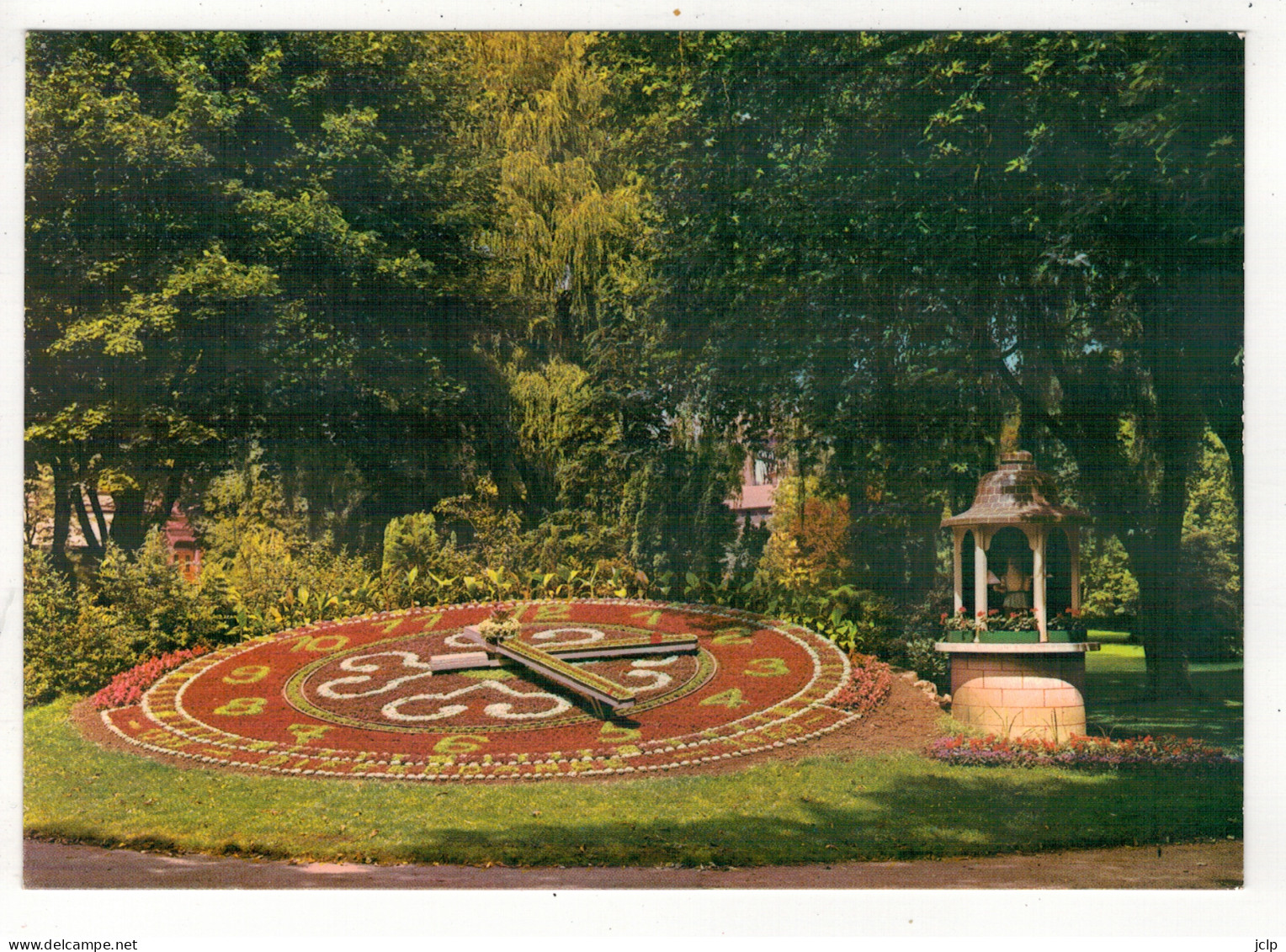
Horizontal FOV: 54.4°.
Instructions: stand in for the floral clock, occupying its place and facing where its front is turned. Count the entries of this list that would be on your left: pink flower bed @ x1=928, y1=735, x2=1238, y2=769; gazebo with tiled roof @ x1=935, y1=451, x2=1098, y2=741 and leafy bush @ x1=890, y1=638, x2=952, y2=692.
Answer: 3

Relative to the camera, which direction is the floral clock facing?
toward the camera

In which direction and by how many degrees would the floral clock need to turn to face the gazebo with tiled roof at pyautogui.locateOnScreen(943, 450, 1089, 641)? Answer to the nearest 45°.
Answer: approximately 90° to its left

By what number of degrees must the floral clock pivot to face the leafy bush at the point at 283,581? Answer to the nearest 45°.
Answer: approximately 135° to its right

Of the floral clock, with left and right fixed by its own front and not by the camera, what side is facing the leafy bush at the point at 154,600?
right

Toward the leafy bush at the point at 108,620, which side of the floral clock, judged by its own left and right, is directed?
right

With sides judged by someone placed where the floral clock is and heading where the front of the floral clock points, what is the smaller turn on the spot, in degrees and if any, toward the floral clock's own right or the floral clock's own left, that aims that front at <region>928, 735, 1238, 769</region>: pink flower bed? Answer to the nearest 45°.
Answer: approximately 90° to the floral clock's own left

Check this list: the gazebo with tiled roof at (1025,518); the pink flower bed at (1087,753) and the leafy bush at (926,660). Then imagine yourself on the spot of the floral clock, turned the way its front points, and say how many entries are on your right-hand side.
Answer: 0

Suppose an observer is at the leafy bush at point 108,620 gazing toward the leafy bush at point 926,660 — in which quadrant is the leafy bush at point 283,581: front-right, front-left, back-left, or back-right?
front-left

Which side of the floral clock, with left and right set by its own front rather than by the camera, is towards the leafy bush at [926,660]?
left
